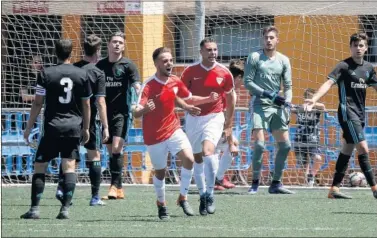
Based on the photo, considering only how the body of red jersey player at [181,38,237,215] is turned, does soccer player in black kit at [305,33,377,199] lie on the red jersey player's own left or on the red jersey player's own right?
on the red jersey player's own left

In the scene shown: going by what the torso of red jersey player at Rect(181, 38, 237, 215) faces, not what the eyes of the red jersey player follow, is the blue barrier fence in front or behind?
behind

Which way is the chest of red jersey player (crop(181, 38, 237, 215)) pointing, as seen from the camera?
toward the camera

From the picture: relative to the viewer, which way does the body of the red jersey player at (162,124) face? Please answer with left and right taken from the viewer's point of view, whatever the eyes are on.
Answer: facing the viewer and to the right of the viewer

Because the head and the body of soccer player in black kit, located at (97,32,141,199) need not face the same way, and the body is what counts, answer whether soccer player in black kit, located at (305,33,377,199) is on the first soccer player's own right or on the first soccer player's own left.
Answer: on the first soccer player's own left

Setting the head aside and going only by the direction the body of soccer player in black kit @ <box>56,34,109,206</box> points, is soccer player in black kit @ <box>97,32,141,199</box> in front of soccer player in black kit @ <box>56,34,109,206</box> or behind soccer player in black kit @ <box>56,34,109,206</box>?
in front

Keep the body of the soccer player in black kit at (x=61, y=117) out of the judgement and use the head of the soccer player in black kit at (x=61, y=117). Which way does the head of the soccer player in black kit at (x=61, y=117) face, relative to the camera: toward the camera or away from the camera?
away from the camera

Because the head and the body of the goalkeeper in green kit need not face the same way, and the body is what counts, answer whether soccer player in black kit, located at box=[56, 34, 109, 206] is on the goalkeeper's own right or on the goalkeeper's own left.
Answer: on the goalkeeper's own right

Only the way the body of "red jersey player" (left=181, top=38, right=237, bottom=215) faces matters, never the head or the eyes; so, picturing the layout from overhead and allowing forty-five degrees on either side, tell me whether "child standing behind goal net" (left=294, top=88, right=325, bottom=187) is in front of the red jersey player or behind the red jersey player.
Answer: behind

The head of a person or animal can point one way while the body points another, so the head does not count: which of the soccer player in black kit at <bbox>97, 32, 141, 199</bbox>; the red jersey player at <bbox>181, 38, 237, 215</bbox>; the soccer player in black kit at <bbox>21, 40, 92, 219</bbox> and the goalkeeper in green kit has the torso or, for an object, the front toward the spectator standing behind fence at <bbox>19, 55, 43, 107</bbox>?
the soccer player in black kit at <bbox>21, 40, 92, 219</bbox>

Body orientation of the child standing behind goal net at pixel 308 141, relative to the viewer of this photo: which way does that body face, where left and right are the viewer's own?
facing the viewer

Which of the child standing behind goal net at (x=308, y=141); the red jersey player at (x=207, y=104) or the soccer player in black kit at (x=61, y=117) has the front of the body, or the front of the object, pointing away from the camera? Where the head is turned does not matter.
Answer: the soccer player in black kit

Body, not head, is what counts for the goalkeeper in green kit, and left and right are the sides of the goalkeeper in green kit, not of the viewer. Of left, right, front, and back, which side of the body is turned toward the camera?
front

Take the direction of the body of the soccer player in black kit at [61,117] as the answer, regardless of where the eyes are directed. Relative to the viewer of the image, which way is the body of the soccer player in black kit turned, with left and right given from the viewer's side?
facing away from the viewer
